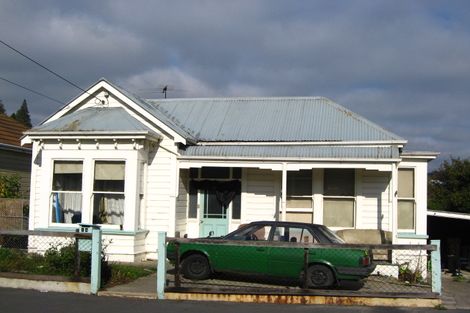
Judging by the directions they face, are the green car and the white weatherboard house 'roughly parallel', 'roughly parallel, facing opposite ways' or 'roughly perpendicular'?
roughly perpendicular

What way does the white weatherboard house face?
toward the camera

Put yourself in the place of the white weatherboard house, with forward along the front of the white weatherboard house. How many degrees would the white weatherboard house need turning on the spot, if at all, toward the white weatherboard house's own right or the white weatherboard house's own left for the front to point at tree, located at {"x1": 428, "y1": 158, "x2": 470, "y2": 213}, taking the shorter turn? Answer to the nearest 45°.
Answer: approximately 135° to the white weatherboard house's own left

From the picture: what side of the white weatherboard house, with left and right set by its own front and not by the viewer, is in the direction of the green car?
front
